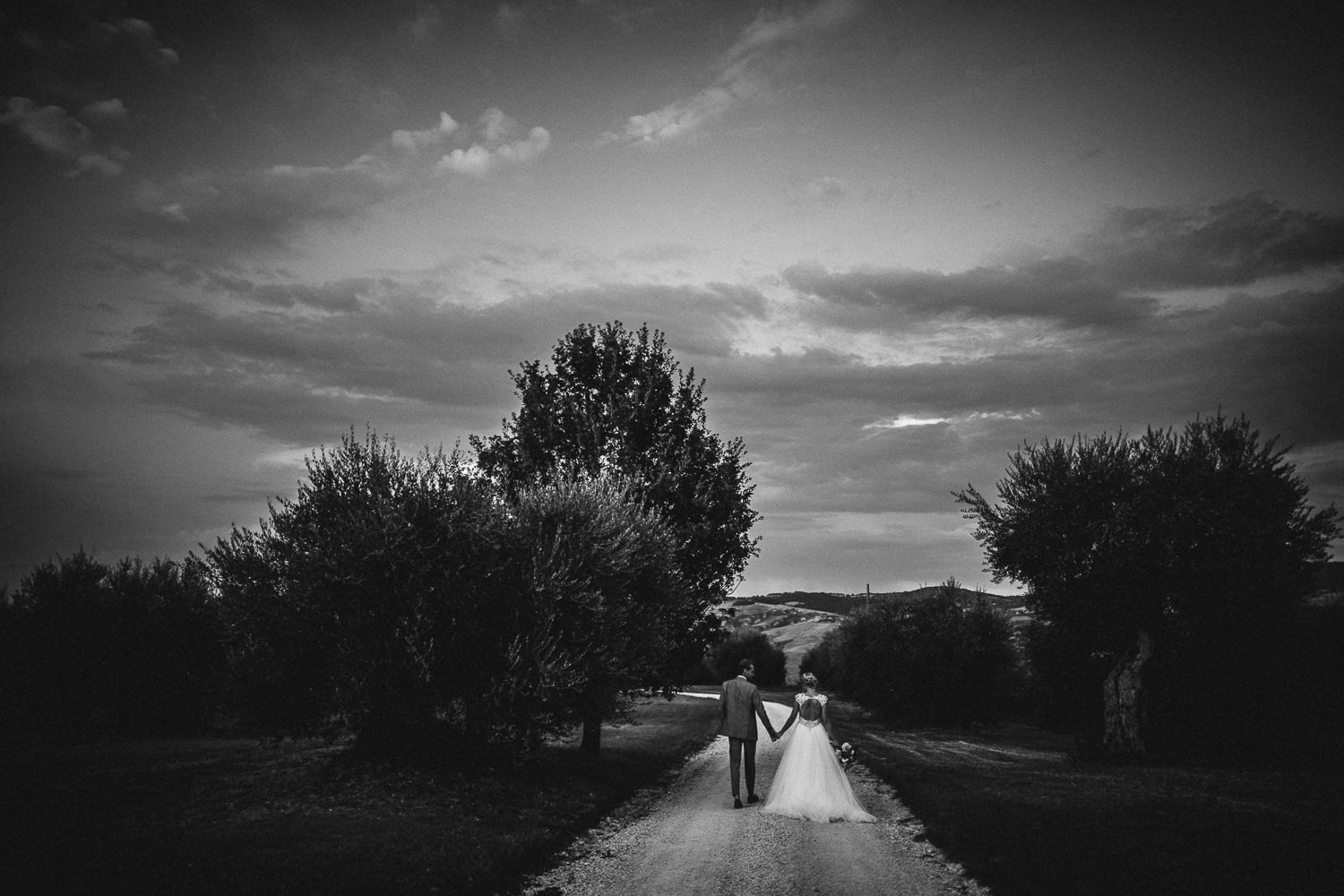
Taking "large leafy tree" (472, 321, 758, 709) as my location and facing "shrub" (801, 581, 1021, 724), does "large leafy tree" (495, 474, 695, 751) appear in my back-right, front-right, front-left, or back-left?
back-right

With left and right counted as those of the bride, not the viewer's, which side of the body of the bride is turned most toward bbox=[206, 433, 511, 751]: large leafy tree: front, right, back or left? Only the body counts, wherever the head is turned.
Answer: left

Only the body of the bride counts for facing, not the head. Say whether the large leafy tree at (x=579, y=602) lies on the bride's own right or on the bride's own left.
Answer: on the bride's own left

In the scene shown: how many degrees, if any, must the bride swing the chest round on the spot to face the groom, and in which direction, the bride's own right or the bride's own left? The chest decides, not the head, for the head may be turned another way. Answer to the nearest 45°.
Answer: approximately 45° to the bride's own left

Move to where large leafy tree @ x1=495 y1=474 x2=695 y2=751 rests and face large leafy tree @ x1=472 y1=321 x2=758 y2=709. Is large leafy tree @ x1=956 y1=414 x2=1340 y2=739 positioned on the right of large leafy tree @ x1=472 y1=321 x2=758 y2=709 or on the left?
right

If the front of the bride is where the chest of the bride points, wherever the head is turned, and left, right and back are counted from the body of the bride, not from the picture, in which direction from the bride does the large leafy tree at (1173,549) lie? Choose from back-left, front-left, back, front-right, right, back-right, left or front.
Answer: front-right

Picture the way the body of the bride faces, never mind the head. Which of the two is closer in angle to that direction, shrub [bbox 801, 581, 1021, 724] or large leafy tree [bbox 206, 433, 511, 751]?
the shrub

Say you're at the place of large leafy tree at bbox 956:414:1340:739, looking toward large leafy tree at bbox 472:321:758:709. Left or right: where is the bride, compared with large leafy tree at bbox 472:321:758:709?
left

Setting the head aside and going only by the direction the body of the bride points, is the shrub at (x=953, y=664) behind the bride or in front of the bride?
in front

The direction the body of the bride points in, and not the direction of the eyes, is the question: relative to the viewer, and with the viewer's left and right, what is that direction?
facing away from the viewer
